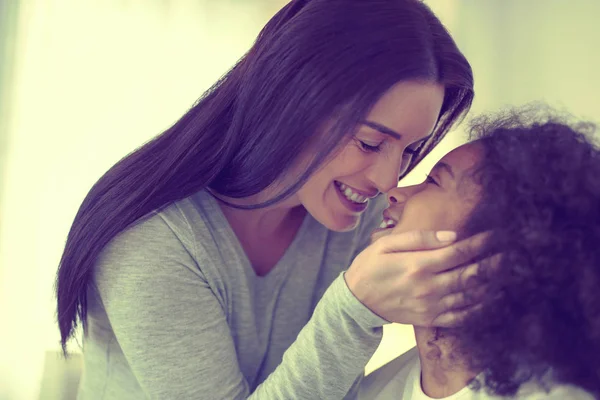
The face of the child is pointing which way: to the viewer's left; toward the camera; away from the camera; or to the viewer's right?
to the viewer's left

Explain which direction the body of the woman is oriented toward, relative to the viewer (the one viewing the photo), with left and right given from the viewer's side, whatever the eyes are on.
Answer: facing the viewer and to the right of the viewer
